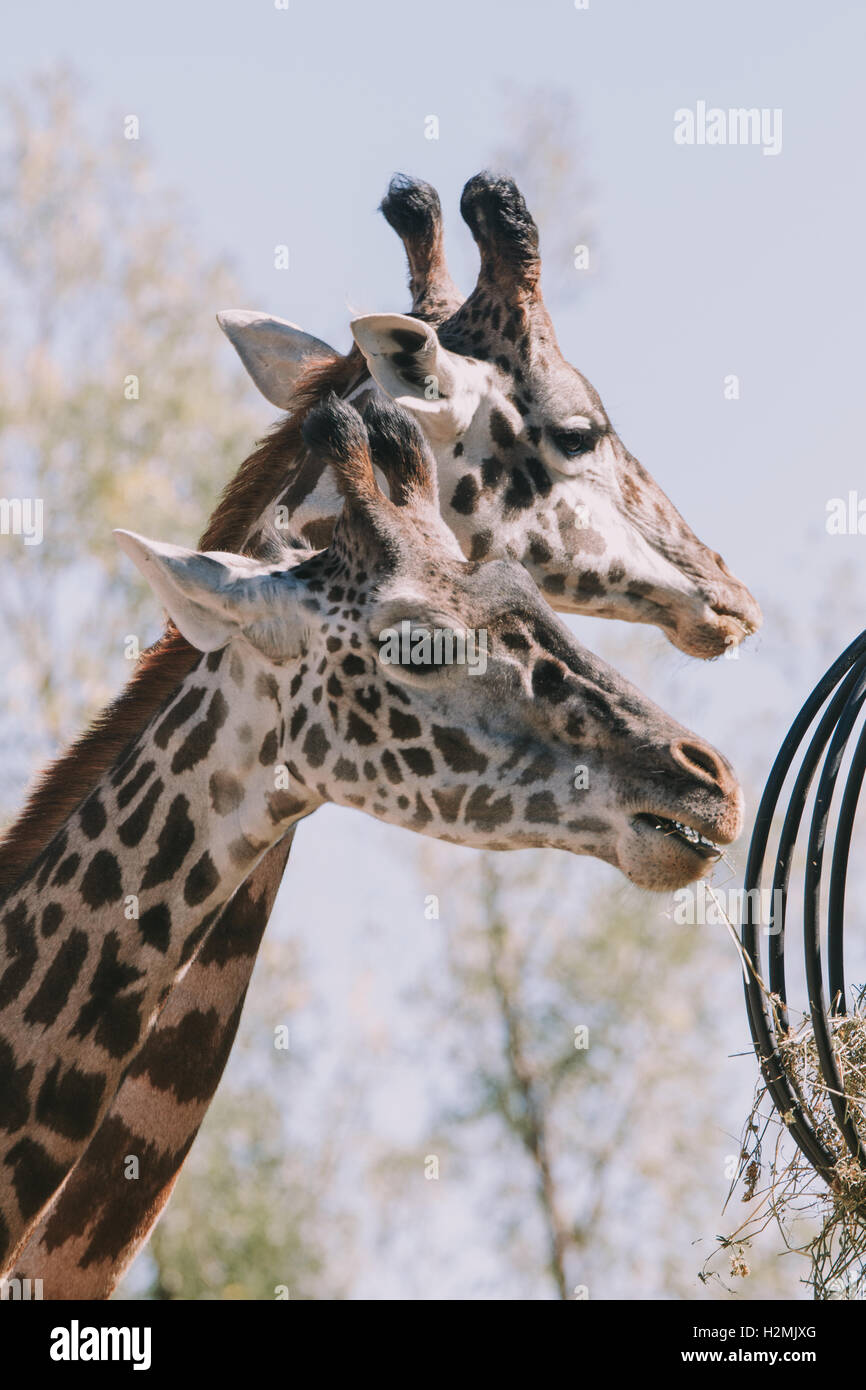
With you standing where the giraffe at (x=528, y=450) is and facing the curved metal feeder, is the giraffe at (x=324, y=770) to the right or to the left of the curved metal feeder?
right

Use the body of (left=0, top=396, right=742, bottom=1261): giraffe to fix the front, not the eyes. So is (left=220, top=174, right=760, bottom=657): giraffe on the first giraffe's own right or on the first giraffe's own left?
on the first giraffe's own left

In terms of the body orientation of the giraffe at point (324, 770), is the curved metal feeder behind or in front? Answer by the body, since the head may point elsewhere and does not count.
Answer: in front

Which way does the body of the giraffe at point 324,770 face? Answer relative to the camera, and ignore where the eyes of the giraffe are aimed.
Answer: to the viewer's right

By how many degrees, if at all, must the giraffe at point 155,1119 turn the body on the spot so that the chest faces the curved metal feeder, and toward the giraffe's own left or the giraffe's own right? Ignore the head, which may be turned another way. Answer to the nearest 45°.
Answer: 0° — it already faces it

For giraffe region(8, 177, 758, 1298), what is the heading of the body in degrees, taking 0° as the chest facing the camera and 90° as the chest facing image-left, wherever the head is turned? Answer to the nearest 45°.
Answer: approximately 270°

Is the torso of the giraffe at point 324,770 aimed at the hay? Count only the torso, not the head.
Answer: yes

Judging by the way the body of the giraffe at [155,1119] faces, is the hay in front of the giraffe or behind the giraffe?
in front

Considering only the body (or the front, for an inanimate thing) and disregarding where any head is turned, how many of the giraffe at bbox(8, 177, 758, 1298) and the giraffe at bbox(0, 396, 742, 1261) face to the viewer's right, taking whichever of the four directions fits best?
2
